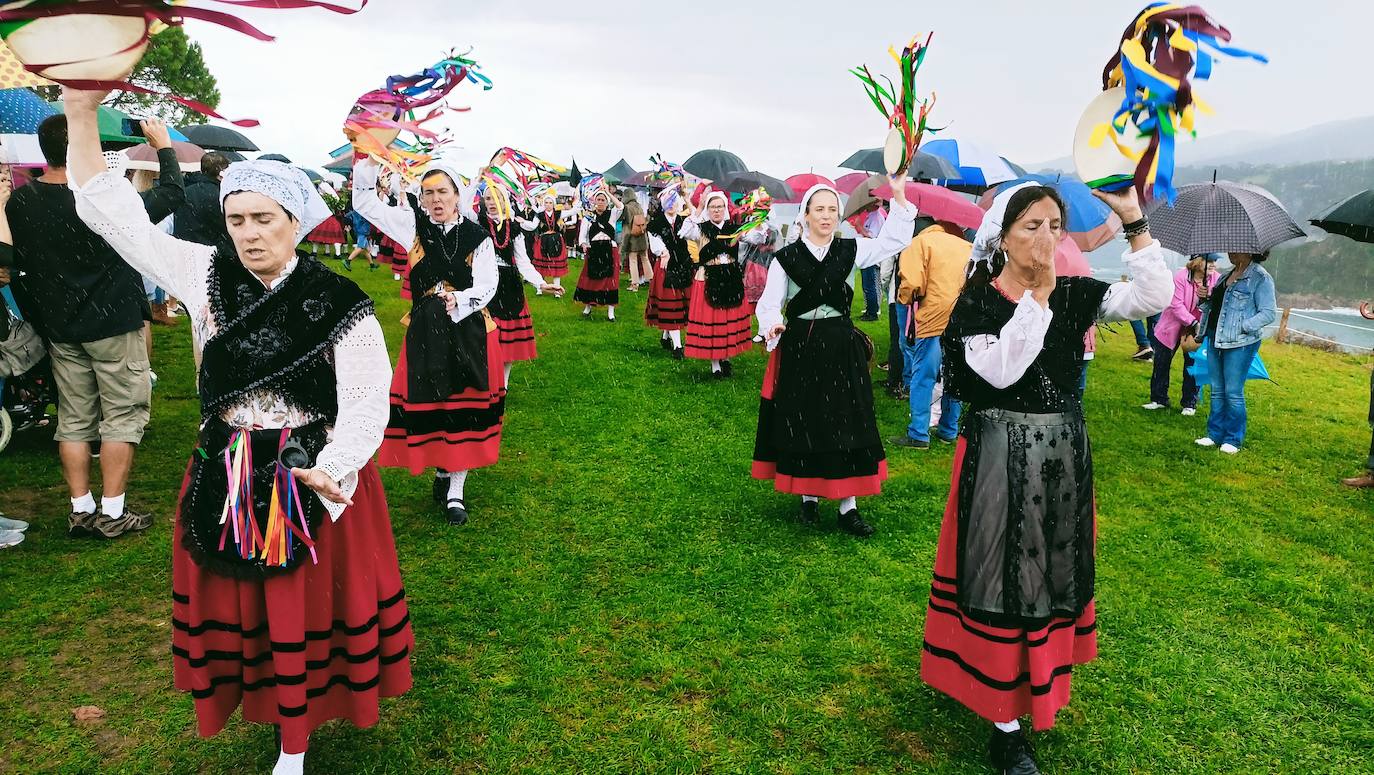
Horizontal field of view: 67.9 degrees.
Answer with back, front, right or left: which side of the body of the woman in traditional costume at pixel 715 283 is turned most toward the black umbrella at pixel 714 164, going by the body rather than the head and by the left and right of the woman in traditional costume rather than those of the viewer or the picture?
back

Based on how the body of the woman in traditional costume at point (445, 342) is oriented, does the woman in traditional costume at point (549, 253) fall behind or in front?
behind

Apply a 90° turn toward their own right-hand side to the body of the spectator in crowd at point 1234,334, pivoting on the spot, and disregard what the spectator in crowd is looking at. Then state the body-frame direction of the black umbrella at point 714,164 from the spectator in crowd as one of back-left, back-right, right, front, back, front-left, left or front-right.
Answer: front

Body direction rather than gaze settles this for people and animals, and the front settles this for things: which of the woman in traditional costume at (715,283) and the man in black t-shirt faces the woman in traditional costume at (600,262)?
the man in black t-shirt

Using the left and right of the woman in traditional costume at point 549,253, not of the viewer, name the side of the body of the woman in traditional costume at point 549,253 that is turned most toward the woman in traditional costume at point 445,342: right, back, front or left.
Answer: front

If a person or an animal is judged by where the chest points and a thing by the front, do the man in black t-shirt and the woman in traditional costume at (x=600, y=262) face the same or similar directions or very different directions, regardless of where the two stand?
very different directions

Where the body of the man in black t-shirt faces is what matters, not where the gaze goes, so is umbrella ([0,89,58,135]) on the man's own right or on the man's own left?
on the man's own left

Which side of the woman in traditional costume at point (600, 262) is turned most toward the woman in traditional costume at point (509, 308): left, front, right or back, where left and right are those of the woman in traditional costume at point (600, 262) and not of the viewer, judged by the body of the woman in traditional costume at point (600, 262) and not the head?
front

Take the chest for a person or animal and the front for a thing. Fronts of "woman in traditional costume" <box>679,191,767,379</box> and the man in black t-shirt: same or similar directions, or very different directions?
very different directions
